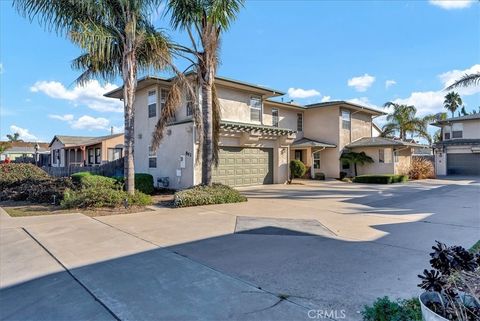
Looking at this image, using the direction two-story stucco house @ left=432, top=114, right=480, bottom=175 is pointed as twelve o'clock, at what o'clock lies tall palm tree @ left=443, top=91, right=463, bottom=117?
The tall palm tree is roughly at 6 o'clock from the two-story stucco house.

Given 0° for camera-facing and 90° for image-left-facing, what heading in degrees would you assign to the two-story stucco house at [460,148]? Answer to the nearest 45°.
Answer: approximately 0°

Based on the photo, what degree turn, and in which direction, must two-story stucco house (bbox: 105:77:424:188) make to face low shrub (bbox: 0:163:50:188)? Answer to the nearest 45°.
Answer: approximately 135° to its right

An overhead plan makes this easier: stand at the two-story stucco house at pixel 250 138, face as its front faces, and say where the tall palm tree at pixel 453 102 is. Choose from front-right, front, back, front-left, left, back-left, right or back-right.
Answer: left

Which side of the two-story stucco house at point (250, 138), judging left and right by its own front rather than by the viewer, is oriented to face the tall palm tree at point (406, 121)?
left

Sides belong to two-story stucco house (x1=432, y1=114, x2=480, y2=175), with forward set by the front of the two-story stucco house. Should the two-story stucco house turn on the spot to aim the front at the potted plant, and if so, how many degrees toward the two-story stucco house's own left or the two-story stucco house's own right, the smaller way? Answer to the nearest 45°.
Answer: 0° — it already faces it

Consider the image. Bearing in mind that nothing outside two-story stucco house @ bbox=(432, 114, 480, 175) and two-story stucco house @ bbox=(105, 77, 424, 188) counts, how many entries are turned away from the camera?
0

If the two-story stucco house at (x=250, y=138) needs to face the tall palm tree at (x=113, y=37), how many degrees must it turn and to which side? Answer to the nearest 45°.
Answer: approximately 90° to its right

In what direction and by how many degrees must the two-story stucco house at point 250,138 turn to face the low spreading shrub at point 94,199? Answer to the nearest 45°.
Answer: approximately 90° to its right

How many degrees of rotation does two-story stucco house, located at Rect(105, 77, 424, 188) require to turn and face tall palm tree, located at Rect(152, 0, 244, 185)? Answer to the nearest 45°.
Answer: approximately 45° to its right

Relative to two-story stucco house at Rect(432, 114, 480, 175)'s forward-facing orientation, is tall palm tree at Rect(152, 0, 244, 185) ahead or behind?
ahead

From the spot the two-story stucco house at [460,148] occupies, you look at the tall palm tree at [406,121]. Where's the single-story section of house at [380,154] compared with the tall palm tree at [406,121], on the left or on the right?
left
